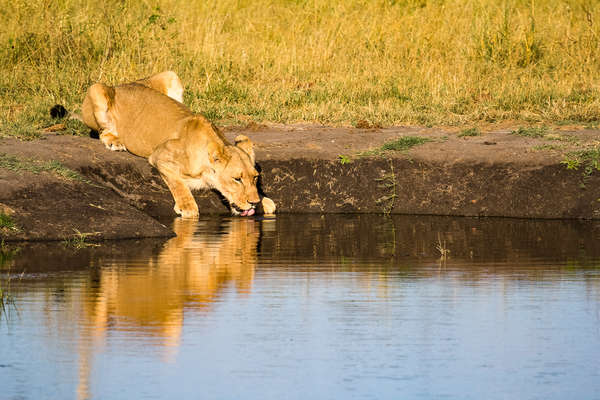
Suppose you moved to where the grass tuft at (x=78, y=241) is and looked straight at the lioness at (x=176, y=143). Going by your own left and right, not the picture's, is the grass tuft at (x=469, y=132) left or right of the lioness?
right

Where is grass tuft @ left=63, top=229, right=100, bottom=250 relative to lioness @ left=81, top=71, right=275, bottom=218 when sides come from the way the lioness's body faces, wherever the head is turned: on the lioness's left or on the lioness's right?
on the lioness's right

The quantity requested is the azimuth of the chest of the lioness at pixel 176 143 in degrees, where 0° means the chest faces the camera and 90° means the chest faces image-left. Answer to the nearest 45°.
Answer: approximately 315°

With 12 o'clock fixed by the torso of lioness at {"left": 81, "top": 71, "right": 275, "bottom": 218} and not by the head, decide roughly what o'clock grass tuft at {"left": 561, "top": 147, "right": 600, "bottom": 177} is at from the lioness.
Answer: The grass tuft is roughly at 11 o'clock from the lioness.

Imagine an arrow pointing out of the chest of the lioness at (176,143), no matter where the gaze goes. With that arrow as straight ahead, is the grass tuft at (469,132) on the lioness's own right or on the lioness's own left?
on the lioness's own left

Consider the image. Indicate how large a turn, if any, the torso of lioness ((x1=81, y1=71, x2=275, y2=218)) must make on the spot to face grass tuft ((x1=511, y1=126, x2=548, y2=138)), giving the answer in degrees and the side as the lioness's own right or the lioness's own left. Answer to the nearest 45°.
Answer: approximately 45° to the lioness's own left

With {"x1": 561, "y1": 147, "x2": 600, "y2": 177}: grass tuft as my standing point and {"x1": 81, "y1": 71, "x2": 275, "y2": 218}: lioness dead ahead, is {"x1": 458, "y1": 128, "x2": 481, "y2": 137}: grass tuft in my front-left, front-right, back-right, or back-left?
front-right
